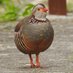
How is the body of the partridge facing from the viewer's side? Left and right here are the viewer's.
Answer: facing the viewer and to the right of the viewer
